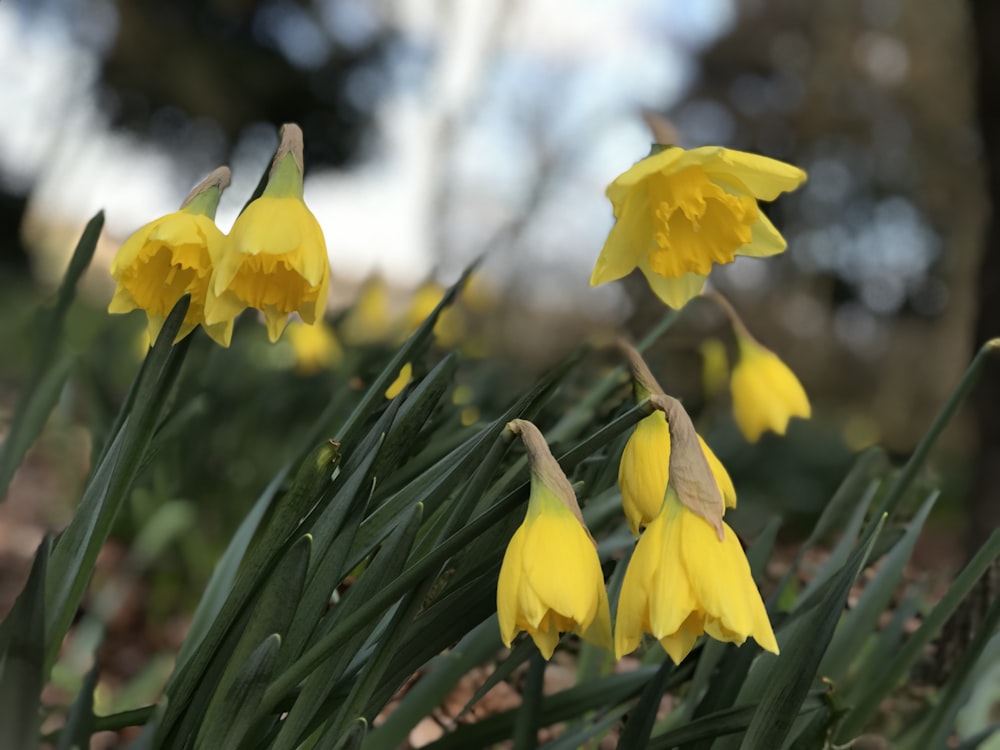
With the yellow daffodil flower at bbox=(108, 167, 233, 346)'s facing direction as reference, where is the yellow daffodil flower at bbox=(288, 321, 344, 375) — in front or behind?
behind

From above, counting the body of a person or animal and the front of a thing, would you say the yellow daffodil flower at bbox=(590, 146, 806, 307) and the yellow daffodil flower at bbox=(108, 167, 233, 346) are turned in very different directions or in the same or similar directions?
same or similar directions

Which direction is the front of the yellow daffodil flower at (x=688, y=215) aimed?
toward the camera

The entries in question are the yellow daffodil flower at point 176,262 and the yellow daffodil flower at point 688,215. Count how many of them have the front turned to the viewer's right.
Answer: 0

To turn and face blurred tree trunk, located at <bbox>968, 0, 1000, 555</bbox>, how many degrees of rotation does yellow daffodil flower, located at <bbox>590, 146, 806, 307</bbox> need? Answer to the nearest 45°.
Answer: approximately 180°

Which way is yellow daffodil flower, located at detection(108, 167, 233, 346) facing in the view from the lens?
facing the viewer and to the left of the viewer
